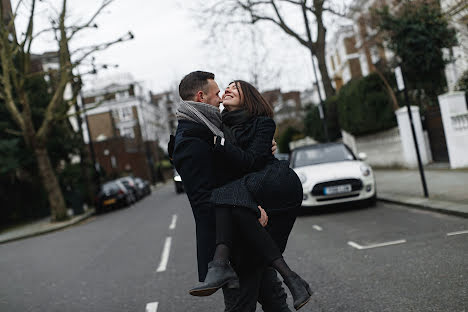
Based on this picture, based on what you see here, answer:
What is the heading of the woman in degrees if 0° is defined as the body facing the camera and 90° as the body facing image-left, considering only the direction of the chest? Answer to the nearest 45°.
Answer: approximately 90°

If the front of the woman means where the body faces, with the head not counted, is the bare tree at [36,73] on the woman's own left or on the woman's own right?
on the woman's own right

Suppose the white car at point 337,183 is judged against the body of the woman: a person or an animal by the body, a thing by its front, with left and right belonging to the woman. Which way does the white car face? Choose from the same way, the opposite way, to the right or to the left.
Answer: to the left

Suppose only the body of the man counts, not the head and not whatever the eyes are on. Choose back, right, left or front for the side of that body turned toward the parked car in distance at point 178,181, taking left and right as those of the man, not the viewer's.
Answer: left

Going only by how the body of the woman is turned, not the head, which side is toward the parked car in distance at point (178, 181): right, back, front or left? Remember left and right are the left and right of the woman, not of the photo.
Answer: right

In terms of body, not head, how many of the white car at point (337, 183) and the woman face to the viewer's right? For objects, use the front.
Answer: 0

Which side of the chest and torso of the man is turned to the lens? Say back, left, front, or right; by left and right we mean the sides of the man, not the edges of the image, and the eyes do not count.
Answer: right

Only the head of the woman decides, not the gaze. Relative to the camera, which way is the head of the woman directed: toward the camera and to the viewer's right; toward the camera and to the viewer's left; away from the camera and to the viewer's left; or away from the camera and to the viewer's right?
toward the camera and to the viewer's left

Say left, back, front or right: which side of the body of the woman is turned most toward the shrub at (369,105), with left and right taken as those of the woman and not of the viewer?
right

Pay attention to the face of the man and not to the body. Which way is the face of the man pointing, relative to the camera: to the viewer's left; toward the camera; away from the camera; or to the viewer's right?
to the viewer's right

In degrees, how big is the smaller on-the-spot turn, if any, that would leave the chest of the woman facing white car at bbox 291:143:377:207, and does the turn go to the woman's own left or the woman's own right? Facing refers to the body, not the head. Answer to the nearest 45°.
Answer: approximately 90° to the woman's own right

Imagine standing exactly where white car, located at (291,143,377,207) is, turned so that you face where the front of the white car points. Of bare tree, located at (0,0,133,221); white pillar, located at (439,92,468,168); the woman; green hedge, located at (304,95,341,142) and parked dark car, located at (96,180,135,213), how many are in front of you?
1

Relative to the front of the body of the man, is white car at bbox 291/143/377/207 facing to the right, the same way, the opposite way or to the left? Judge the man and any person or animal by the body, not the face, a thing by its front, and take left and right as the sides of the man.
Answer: to the right

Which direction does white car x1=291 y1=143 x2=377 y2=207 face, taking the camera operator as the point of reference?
facing the viewer
